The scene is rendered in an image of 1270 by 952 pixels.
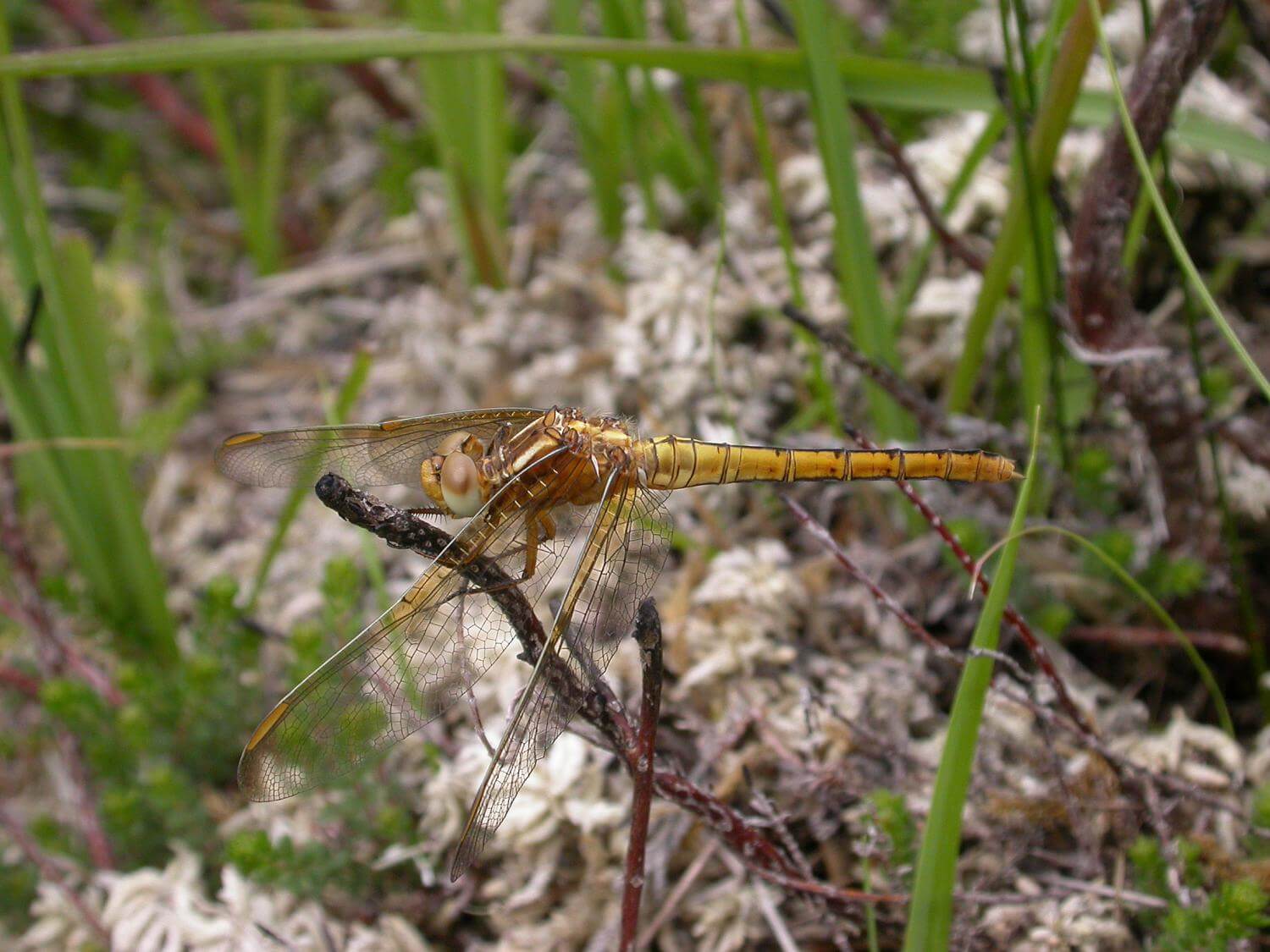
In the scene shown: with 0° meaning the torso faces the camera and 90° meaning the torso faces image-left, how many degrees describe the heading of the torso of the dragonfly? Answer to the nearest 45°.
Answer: approximately 90°

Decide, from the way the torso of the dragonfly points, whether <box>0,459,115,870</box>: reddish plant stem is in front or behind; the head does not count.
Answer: in front

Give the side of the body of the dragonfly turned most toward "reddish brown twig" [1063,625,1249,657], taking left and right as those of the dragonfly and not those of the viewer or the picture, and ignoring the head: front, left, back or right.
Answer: back

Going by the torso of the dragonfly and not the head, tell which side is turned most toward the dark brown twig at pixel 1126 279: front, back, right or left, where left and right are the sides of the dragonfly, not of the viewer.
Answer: back

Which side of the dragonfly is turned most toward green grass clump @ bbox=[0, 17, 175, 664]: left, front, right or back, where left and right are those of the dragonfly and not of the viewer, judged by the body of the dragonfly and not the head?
front
